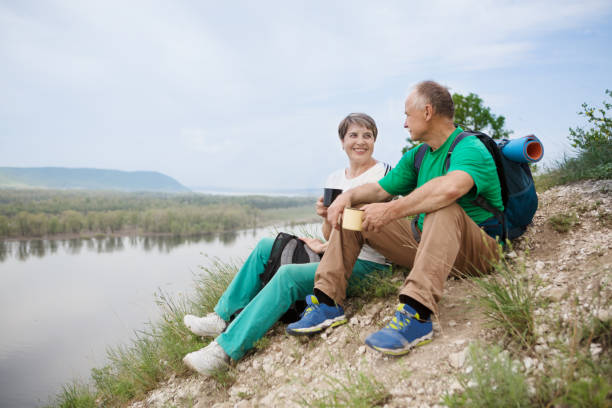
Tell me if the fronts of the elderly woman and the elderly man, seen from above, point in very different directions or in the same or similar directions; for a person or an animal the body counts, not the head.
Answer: same or similar directions

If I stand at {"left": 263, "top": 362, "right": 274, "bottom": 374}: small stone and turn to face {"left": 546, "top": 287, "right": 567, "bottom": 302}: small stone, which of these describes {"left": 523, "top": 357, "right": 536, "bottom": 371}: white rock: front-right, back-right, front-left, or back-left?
front-right

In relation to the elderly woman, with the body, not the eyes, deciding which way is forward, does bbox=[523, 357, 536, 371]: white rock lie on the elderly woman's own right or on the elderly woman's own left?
on the elderly woman's own left

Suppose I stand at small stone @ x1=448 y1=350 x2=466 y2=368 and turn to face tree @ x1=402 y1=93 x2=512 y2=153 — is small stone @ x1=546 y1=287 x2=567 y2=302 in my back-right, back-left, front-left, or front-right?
front-right

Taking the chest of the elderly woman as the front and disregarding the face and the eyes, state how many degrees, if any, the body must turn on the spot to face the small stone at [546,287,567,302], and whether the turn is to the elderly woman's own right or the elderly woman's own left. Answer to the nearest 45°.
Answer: approximately 90° to the elderly woman's own left

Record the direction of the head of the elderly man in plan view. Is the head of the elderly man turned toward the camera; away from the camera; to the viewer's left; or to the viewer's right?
to the viewer's left

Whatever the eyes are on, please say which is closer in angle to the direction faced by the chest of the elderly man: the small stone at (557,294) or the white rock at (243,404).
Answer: the white rock

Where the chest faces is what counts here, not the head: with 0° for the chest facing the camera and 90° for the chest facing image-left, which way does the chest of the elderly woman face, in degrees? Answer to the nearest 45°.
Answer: approximately 45°

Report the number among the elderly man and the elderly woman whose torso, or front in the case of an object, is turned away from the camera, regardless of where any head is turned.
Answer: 0

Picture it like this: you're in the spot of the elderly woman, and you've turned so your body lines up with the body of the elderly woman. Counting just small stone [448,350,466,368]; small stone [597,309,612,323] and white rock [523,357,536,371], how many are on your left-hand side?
3

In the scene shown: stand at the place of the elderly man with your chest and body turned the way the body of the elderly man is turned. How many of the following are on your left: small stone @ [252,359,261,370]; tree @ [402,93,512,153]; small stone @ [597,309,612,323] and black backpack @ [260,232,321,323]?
1

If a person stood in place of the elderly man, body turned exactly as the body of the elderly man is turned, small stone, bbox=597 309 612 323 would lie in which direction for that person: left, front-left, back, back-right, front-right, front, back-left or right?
left

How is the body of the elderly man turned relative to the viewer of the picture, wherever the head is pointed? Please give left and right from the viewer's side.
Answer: facing the viewer and to the left of the viewer

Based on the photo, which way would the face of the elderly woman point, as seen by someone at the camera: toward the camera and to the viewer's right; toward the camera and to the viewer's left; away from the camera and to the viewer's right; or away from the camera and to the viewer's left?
toward the camera and to the viewer's right
